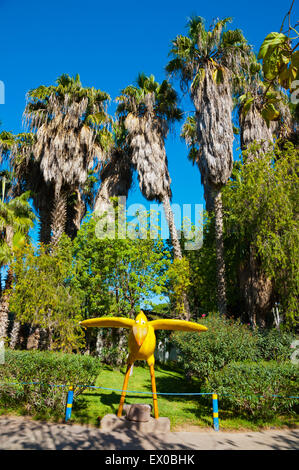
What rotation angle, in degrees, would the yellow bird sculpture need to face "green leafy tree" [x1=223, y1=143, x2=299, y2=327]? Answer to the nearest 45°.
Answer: approximately 135° to its left

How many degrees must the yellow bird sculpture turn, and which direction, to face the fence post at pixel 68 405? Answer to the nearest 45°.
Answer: approximately 90° to its right

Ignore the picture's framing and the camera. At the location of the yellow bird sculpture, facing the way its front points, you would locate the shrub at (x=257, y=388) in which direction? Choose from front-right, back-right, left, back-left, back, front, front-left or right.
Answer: left

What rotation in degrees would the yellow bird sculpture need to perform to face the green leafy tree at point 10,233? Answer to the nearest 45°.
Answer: approximately 135° to its right

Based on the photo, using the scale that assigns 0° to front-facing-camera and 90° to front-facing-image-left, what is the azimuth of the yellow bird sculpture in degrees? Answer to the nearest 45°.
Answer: approximately 0°

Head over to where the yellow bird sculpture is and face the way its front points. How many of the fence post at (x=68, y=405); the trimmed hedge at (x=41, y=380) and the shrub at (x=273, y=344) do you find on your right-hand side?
2

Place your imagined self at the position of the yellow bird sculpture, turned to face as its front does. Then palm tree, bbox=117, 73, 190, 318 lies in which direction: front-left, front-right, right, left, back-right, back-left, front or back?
back
